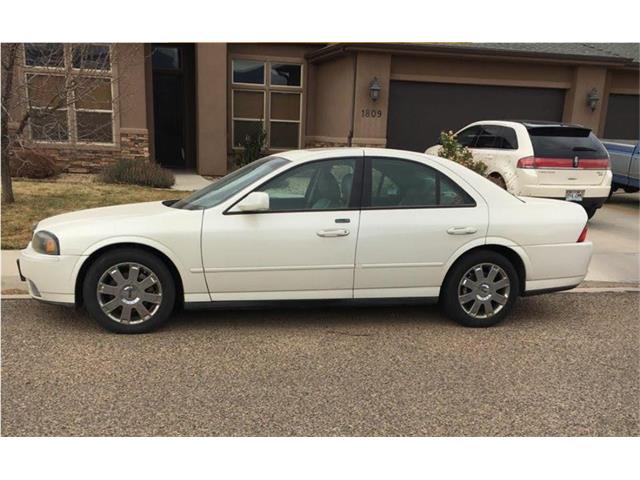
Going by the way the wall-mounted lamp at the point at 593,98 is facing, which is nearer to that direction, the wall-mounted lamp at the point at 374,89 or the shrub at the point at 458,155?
the shrub

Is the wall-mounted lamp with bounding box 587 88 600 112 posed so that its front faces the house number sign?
no

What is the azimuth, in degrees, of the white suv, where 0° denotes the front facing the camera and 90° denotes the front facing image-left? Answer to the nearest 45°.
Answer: approximately 135°

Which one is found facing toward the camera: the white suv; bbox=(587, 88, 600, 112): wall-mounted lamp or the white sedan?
the wall-mounted lamp

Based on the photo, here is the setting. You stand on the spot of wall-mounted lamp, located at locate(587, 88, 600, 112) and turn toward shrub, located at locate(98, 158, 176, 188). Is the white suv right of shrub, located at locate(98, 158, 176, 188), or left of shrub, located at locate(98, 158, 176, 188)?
left

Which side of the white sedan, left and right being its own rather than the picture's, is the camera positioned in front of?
left

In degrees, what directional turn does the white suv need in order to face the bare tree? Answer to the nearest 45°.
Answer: approximately 45° to its left

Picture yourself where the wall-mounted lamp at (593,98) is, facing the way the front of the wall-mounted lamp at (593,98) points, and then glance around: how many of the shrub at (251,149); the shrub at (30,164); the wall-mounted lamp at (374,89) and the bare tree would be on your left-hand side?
0

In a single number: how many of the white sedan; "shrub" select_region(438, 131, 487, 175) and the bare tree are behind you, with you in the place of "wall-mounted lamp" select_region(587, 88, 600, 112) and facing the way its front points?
0

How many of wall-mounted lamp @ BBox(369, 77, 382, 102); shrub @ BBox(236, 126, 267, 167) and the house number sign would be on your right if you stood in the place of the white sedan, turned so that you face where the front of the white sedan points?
3

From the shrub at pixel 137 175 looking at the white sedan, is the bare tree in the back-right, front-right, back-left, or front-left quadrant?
front-right

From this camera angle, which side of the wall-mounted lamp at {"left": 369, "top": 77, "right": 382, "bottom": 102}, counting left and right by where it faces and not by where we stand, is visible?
front

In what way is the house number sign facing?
toward the camera

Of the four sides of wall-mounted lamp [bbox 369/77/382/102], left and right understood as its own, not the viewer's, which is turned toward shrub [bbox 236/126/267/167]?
right

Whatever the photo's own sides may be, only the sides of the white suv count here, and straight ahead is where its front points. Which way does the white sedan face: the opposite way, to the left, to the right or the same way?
to the left

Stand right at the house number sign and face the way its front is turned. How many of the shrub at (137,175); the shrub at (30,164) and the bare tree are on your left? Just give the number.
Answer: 0

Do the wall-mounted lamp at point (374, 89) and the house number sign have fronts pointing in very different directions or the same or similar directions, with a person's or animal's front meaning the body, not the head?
same or similar directions

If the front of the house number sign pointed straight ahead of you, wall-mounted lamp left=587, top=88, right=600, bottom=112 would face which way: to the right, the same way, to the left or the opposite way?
the same way

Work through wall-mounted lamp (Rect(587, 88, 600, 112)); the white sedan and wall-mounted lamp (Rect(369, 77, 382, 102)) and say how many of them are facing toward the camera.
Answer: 2

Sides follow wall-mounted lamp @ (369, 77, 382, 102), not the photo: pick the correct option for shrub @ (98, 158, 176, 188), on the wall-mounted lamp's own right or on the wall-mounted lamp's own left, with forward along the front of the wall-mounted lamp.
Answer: on the wall-mounted lamp's own right
